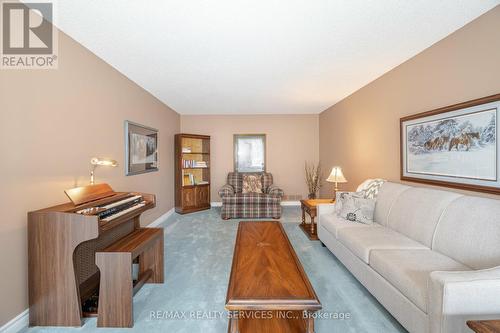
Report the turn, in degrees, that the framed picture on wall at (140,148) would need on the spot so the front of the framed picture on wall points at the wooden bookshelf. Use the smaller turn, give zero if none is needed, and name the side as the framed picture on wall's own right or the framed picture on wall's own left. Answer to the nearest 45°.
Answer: approximately 90° to the framed picture on wall's own left

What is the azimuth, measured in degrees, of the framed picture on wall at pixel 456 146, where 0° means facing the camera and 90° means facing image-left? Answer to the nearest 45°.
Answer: approximately 45°

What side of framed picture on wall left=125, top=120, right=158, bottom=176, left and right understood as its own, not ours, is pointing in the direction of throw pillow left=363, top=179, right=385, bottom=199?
front

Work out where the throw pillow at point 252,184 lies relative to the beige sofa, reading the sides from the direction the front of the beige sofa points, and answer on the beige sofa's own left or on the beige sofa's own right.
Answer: on the beige sofa's own right

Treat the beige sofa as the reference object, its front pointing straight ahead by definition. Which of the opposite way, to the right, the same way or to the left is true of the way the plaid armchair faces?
to the left

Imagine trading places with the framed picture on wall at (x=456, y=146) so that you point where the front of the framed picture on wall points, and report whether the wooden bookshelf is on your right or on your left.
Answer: on your right

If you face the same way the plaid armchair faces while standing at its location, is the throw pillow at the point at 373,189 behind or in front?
in front

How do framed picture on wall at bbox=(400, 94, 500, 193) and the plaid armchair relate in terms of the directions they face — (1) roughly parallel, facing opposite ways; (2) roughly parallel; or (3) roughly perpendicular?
roughly perpendicular

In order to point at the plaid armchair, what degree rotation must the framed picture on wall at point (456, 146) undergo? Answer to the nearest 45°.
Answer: approximately 45° to its right

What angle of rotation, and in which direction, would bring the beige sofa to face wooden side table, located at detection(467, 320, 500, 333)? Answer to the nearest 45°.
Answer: approximately 45° to its left

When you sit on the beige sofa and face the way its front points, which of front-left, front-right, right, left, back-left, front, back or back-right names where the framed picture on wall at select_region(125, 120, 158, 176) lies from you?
front-right

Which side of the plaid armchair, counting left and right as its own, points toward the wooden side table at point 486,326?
front

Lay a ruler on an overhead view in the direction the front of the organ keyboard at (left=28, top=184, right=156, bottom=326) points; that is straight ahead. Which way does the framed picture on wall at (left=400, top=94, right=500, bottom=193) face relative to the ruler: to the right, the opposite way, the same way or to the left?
the opposite way

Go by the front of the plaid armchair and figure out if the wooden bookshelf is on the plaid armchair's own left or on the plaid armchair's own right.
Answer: on the plaid armchair's own right

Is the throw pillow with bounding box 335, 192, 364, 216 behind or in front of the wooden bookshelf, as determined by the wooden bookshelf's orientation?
in front
